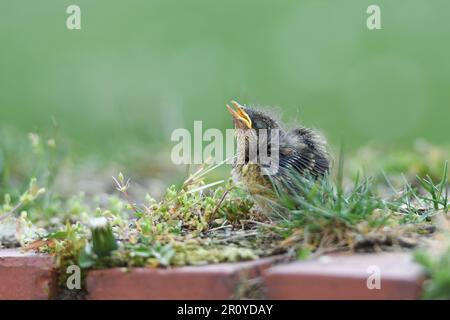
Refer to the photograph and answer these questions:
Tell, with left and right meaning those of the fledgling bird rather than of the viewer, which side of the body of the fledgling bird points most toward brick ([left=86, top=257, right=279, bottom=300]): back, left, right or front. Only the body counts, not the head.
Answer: left

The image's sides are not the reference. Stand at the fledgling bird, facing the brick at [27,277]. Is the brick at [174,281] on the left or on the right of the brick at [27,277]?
left

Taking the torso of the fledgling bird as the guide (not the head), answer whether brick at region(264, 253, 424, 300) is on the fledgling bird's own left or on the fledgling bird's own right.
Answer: on the fledgling bird's own left

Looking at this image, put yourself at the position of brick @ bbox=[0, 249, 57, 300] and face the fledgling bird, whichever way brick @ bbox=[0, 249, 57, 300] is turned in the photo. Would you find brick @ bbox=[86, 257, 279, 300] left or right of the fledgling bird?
right

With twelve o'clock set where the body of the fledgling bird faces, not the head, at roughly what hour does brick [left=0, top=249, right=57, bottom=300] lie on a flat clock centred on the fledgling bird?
The brick is roughly at 11 o'clock from the fledgling bird.

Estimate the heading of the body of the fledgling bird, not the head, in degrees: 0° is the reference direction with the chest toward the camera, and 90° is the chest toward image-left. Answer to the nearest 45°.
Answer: approximately 90°
